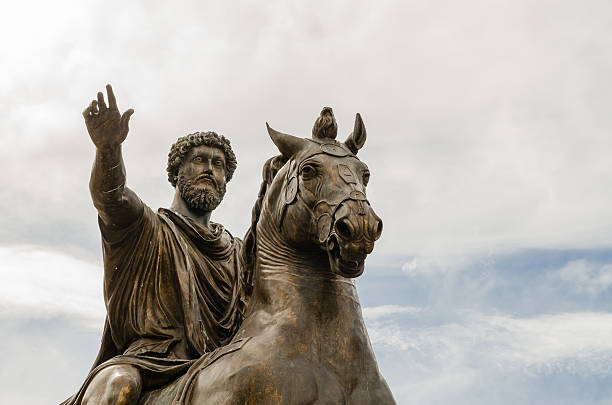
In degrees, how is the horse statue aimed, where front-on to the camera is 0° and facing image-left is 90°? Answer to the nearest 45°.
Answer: approximately 315°

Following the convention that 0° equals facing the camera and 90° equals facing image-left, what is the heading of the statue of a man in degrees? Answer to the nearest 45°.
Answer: approximately 315°
